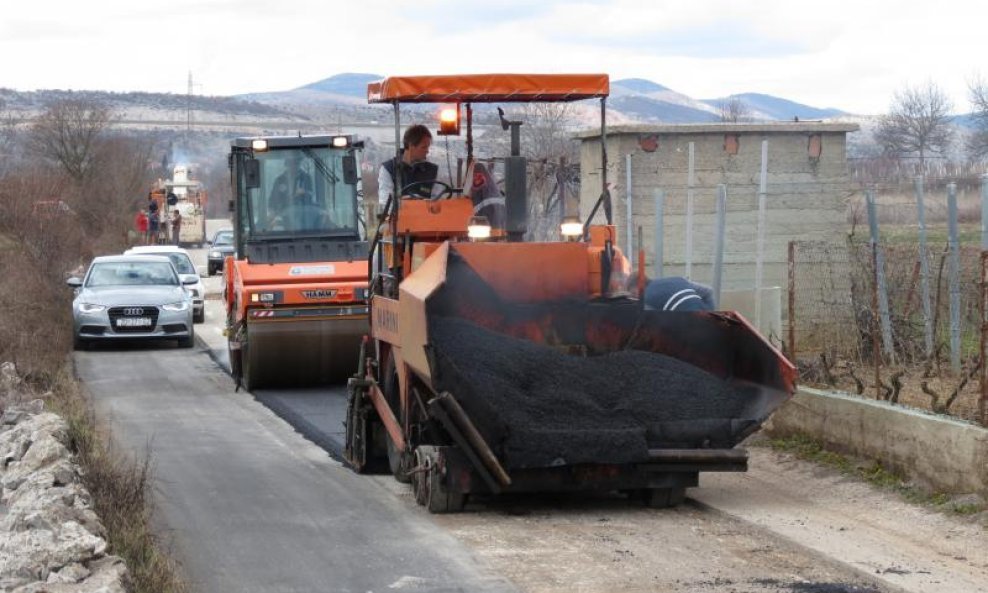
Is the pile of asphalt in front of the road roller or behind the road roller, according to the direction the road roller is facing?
in front

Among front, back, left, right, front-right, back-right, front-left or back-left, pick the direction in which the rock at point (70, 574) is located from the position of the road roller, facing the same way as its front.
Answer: front

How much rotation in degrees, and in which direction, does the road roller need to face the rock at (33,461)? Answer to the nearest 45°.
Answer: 0° — it already faces it

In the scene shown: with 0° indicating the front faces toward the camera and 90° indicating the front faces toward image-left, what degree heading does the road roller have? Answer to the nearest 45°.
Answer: approximately 0°

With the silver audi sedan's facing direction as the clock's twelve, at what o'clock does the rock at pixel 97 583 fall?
The rock is roughly at 12 o'clock from the silver audi sedan.

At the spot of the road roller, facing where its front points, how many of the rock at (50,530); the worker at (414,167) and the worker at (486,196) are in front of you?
3

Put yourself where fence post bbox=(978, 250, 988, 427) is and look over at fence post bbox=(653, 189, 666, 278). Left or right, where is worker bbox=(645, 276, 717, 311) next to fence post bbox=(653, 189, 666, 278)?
left

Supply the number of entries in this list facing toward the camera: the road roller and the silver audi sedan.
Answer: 2

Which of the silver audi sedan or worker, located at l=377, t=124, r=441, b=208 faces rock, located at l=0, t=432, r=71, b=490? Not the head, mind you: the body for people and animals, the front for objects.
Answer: the silver audi sedan

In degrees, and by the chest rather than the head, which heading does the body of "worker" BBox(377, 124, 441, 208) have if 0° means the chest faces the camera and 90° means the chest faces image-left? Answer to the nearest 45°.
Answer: approximately 315°

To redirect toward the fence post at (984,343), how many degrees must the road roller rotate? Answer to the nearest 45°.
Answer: approximately 45° to its left

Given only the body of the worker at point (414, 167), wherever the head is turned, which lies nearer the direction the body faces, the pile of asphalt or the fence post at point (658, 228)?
the pile of asphalt

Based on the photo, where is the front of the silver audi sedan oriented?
toward the camera

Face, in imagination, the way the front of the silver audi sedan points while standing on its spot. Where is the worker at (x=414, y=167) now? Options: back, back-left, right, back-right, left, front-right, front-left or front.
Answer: front

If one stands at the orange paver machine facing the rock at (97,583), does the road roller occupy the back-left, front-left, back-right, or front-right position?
back-right

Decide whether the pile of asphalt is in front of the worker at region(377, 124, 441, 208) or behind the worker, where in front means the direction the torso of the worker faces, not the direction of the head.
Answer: in front

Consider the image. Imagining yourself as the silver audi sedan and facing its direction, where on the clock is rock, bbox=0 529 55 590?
The rock is roughly at 12 o'clock from the silver audi sedan.

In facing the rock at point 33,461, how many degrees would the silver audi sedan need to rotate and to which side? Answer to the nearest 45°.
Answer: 0° — it already faces it
